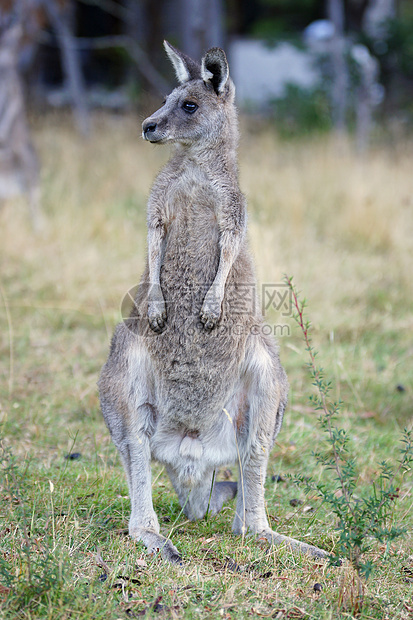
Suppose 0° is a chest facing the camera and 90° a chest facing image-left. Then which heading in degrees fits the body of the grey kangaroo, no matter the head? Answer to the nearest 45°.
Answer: approximately 0°

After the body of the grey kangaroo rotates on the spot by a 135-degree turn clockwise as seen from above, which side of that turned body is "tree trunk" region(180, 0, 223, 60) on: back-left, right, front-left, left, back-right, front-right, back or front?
front-right

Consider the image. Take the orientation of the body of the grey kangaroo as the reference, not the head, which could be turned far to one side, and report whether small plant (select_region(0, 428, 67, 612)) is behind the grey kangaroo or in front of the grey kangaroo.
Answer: in front
